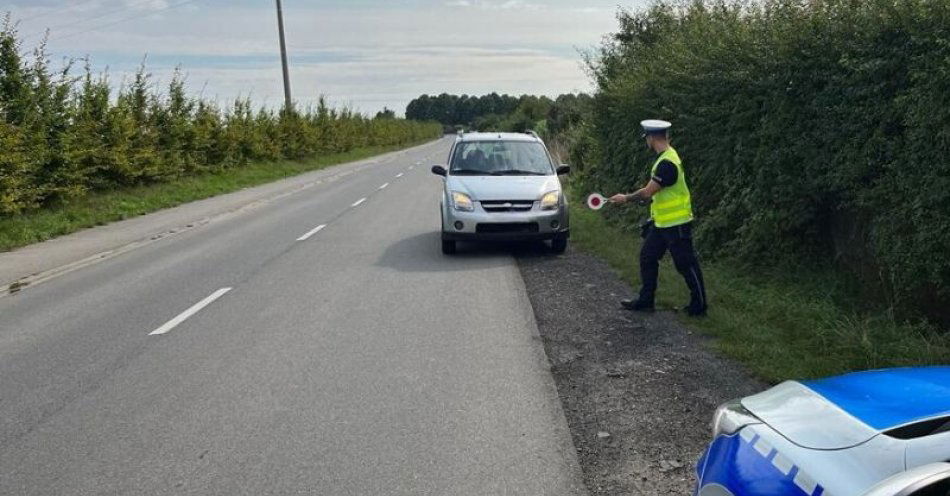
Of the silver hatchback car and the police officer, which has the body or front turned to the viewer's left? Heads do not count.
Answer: the police officer

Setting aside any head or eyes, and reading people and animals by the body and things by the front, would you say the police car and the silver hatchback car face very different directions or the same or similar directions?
very different directions

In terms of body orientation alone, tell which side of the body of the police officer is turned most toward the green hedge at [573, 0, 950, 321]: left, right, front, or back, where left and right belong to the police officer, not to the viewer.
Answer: right

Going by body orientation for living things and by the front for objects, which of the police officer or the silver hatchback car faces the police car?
the silver hatchback car

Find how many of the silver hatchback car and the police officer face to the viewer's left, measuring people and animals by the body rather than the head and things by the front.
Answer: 1

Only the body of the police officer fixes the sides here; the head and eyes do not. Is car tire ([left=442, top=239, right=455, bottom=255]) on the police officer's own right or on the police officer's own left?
on the police officer's own right

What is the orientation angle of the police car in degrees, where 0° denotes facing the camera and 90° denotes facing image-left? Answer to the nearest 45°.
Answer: approximately 135°

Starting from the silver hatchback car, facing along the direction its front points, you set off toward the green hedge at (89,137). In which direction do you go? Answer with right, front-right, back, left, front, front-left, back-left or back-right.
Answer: back-right

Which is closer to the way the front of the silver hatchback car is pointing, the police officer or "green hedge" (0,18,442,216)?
the police officer

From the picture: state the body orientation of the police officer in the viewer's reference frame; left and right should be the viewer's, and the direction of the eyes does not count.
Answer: facing to the left of the viewer

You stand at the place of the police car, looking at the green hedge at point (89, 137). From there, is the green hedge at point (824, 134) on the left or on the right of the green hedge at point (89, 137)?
right
